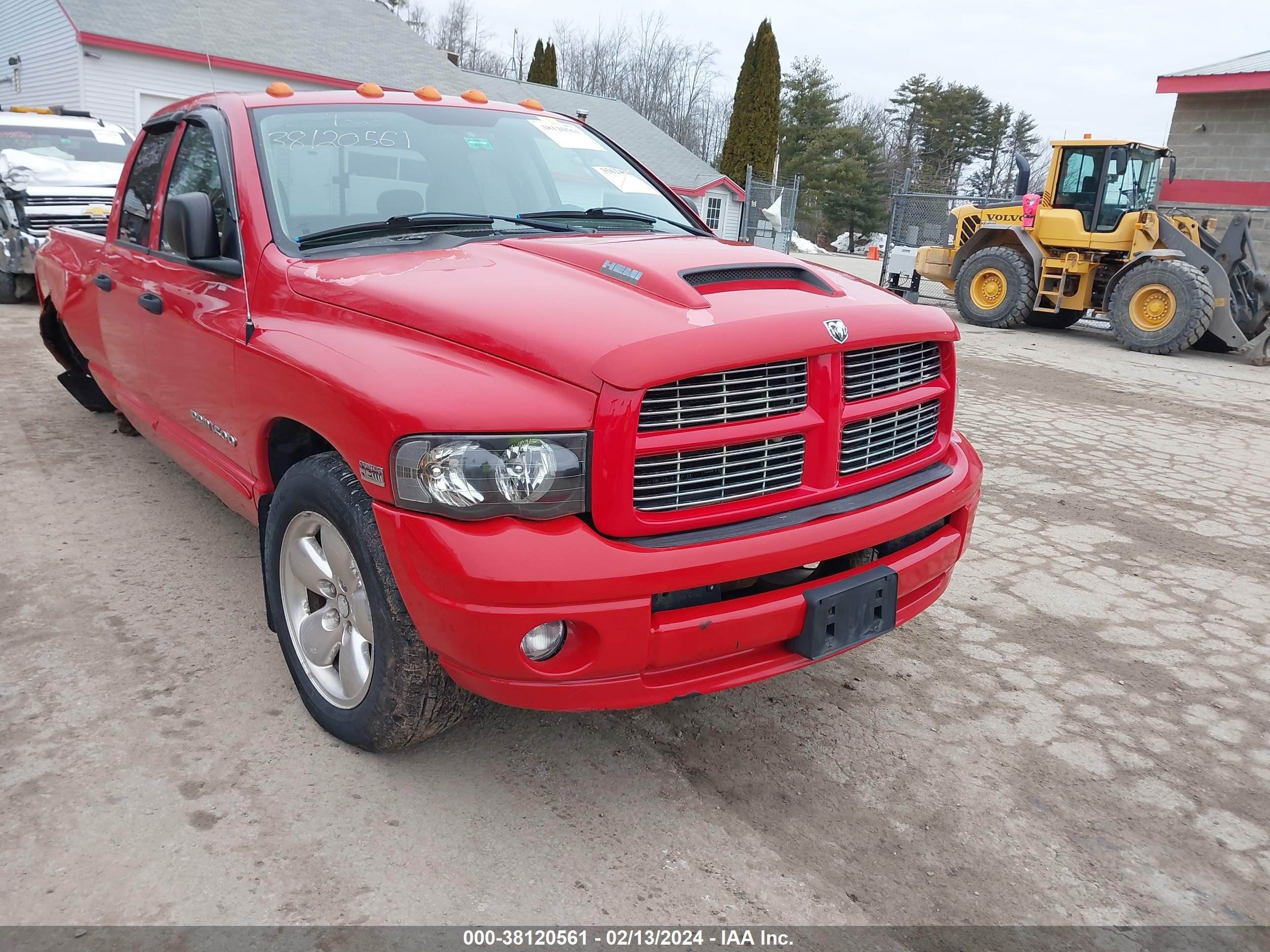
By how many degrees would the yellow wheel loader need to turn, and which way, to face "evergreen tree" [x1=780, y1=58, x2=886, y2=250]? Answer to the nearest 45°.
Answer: approximately 135° to its left

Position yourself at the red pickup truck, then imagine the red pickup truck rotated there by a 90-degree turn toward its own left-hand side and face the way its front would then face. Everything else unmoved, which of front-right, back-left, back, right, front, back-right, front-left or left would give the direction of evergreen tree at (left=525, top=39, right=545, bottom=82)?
front-left

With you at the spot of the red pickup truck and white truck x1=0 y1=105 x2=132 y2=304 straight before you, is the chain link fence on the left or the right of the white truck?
right

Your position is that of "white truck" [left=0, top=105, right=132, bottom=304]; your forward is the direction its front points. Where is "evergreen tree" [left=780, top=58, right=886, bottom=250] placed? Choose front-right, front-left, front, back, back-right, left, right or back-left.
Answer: left

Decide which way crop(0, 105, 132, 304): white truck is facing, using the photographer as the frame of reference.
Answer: facing the viewer and to the right of the viewer

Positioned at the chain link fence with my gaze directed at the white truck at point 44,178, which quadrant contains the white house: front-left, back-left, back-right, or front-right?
front-right

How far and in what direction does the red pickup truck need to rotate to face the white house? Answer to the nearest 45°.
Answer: approximately 135° to its left

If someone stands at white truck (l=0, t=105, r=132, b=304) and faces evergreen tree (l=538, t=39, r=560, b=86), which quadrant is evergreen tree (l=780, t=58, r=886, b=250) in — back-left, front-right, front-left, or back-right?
front-right

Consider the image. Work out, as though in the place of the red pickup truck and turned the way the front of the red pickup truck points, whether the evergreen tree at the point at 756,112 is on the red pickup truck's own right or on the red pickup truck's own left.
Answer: on the red pickup truck's own left

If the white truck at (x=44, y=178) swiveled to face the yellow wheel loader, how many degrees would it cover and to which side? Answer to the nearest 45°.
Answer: approximately 45° to its left

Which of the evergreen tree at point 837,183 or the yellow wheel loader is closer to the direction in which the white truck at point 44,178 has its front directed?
the yellow wheel loader

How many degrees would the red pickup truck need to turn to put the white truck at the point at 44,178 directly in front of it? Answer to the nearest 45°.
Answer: approximately 180°
